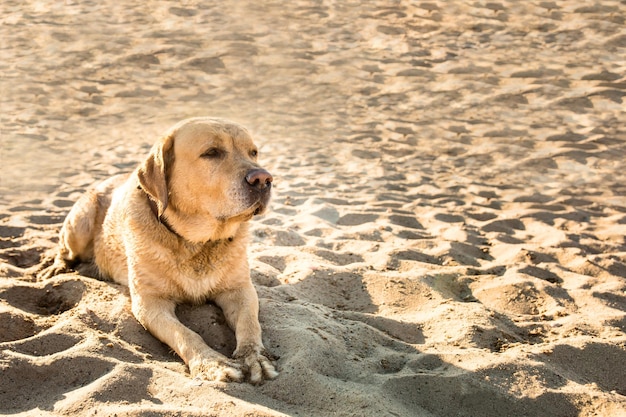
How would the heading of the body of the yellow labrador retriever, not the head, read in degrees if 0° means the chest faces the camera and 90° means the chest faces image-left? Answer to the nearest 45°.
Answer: approximately 315°
